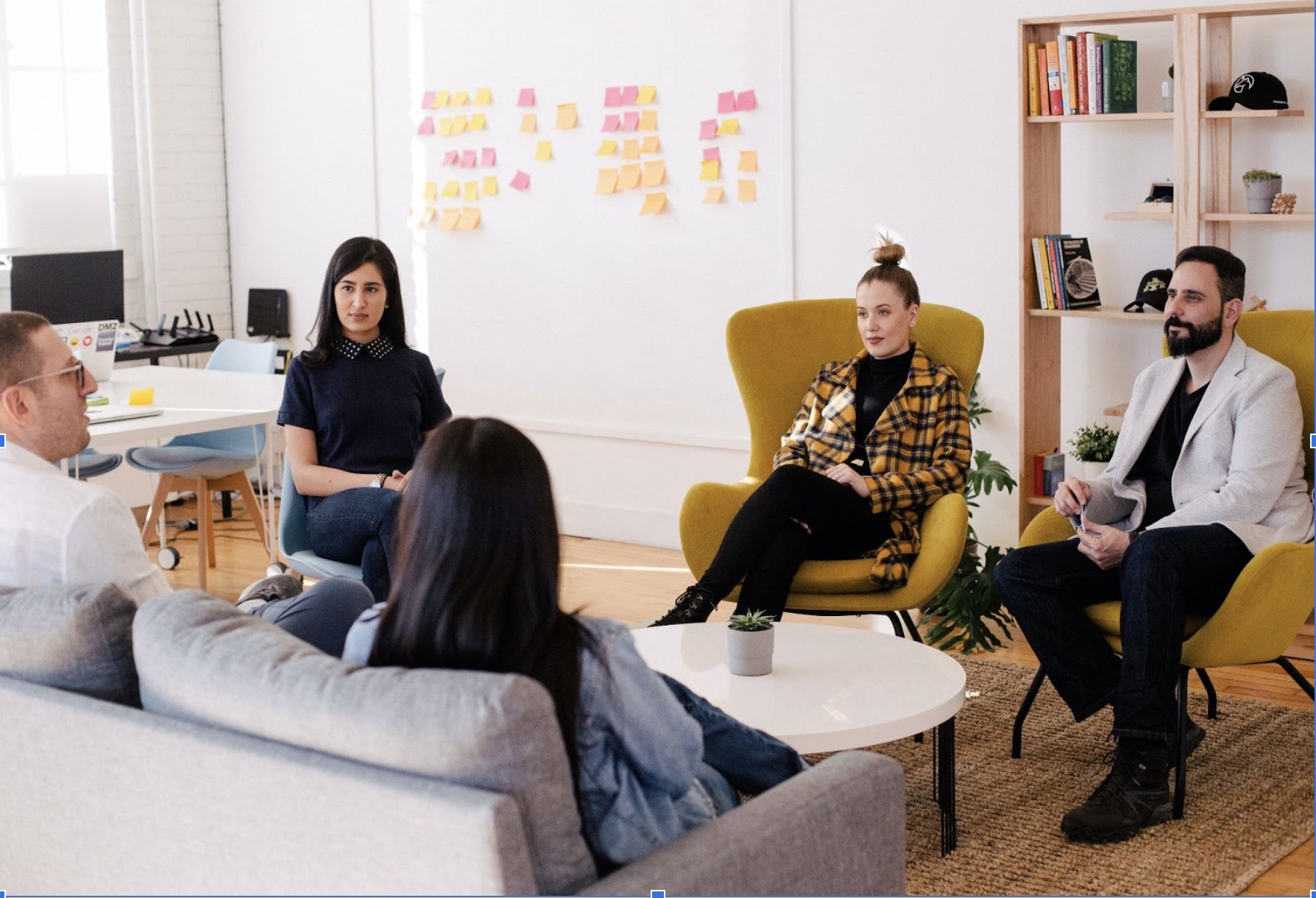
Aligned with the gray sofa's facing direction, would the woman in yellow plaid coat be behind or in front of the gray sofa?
in front

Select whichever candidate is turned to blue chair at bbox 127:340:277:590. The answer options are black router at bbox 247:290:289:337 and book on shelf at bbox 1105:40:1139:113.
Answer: the black router

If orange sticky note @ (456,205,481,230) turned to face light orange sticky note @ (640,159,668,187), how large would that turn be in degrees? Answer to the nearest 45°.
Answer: approximately 45° to its left

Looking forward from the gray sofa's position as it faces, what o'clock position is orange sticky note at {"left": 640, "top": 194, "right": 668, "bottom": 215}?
The orange sticky note is roughly at 11 o'clock from the gray sofa.

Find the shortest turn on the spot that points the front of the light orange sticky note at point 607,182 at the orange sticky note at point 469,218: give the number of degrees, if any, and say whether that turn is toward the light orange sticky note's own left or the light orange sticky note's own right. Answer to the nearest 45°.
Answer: approximately 135° to the light orange sticky note's own right

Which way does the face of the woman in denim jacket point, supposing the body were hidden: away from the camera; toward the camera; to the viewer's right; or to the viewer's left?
away from the camera

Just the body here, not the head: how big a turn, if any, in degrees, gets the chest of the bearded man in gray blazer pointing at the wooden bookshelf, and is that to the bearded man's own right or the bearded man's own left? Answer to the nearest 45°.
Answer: approximately 135° to the bearded man's own right

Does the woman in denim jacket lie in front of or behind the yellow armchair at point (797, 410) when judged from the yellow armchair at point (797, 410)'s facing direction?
in front

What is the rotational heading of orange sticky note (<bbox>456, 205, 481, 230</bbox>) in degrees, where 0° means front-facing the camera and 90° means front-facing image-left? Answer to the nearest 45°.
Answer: approximately 0°
